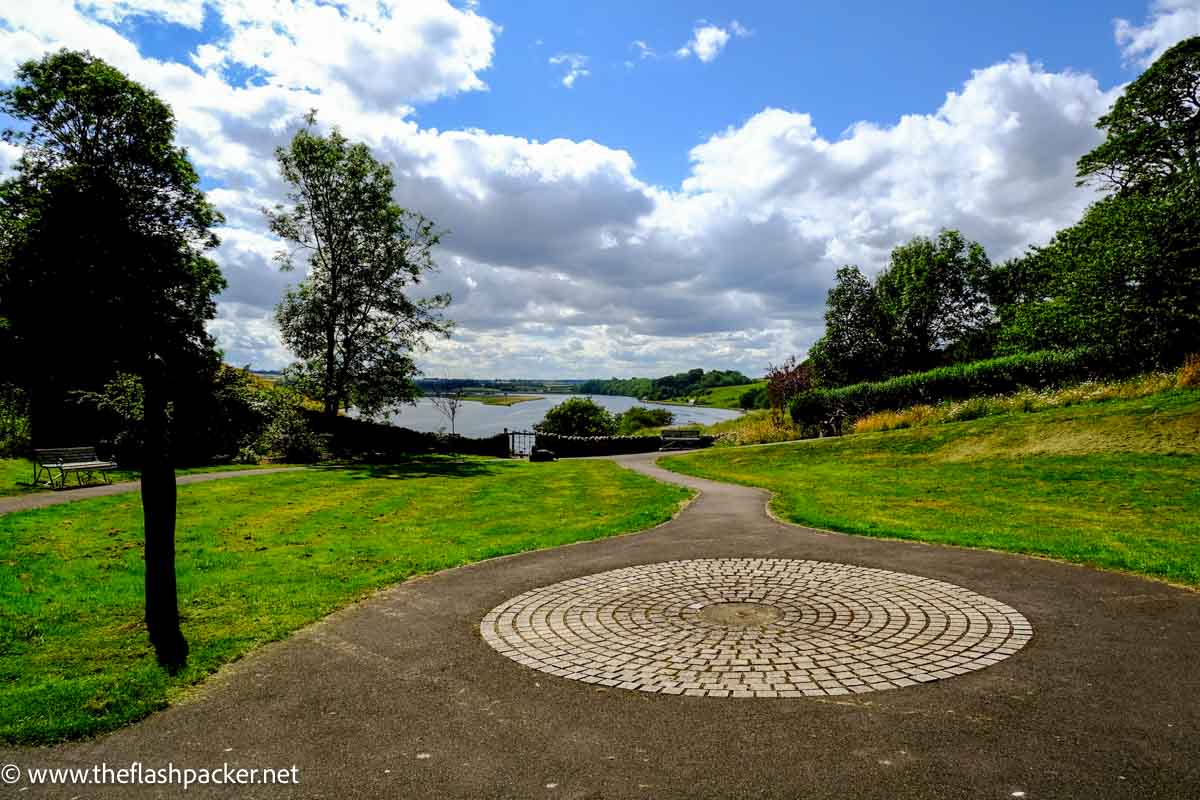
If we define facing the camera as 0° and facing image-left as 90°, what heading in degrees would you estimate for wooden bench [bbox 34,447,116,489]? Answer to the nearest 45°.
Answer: approximately 315°

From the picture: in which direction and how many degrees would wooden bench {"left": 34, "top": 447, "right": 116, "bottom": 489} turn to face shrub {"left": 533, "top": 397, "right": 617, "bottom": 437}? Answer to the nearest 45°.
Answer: approximately 90° to its left

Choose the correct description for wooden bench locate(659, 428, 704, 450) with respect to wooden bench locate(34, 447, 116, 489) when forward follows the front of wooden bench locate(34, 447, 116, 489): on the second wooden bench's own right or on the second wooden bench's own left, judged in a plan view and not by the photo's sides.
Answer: on the second wooden bench's own left

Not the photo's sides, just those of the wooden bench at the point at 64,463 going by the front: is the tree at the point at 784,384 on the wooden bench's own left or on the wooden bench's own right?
on the wooden bench's own left

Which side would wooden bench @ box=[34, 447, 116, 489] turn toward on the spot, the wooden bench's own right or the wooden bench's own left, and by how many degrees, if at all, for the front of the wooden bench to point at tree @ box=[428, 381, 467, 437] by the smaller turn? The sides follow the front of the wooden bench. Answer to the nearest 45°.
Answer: approximately 90° to the wooden bench's own left

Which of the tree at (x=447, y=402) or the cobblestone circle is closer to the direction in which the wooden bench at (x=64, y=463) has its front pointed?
the cobblestone circle

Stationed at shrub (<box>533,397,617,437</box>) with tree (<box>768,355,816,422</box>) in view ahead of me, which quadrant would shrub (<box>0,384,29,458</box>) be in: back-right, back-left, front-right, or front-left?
back-right

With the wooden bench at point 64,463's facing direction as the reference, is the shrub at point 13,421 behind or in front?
behind
